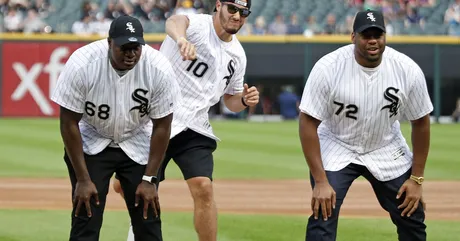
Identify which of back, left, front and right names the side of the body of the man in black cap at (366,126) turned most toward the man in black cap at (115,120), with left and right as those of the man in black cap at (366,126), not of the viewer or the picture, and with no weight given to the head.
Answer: right

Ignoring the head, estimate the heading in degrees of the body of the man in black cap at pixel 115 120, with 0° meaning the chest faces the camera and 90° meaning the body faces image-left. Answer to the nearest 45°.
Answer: approximately 0°

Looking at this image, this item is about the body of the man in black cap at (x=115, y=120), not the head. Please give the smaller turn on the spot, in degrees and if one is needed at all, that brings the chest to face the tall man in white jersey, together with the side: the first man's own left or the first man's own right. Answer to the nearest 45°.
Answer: approximately 135° to the first man's own left

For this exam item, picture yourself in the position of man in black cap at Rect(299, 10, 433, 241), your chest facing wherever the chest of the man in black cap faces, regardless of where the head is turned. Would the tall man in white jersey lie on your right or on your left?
on your right

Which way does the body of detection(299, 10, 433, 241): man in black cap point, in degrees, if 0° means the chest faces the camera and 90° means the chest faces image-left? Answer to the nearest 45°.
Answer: approximately 0°

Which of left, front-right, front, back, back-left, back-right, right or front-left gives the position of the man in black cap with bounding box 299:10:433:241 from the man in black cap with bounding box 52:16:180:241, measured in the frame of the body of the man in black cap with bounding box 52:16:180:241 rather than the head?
left

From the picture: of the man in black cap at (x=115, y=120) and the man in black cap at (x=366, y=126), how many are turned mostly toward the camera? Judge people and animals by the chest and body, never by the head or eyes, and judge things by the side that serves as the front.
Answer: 2
